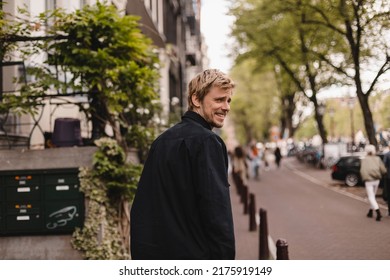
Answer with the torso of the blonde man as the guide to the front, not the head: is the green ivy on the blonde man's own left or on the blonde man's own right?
on the blonde man's own left

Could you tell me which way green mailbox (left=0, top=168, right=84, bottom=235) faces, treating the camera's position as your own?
facing the viewer

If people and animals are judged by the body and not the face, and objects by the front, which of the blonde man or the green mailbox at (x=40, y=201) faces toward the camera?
the green mailbox

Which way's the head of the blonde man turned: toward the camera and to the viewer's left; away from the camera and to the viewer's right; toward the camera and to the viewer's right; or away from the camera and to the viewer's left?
toward the camera and to the viewer's right

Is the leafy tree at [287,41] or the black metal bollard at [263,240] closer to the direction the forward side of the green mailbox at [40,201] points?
the black metal bollard

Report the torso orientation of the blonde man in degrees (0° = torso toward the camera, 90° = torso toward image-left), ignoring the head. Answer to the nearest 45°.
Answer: approximately 225°

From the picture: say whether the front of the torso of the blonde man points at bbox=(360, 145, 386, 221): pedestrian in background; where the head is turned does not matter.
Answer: yes

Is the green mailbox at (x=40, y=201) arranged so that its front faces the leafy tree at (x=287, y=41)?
no

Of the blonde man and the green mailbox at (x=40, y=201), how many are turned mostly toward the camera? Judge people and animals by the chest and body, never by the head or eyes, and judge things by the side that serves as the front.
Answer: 1

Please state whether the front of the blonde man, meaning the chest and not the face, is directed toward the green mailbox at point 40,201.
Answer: no

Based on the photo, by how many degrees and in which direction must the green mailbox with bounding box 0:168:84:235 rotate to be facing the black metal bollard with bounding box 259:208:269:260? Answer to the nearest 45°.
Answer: approximately 90° to its left
